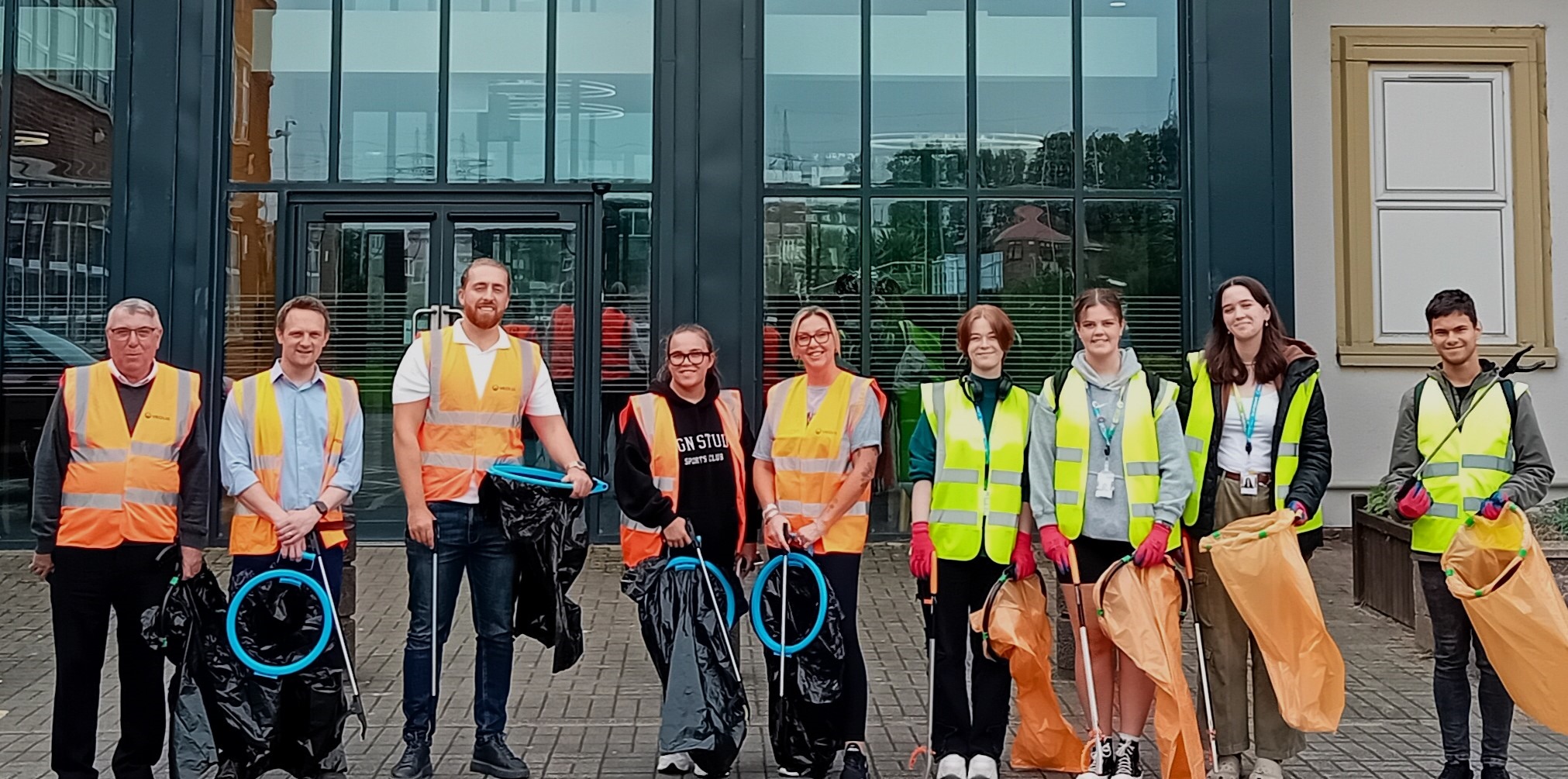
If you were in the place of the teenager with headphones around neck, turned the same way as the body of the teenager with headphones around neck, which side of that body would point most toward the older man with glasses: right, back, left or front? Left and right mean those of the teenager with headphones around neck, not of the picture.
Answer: right

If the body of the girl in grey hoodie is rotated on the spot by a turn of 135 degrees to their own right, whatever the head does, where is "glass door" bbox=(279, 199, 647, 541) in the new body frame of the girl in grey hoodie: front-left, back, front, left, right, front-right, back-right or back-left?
front

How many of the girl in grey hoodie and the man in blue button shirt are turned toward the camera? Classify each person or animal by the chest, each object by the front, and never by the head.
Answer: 2

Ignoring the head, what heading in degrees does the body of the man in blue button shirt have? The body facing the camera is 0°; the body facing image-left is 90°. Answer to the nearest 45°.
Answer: approximately 0°

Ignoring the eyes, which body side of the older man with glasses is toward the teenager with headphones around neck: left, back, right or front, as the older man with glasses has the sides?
left

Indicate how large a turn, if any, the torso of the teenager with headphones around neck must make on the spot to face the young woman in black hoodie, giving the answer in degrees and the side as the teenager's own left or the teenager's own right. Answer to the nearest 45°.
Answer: approximately 90° to the teenager's own right
